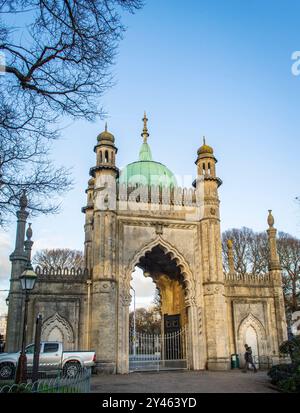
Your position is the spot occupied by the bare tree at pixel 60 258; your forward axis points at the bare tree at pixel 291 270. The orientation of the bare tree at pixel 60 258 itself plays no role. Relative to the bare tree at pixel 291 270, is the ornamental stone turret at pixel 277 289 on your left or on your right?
right

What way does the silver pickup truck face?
to the viewer's left

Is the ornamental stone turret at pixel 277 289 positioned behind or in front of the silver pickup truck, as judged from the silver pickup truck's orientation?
behind

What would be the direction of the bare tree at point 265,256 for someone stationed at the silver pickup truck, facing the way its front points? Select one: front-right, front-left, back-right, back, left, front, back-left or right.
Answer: back-right

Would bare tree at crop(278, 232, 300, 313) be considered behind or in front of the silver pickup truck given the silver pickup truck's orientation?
behind

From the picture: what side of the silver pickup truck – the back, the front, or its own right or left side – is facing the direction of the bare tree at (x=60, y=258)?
right
